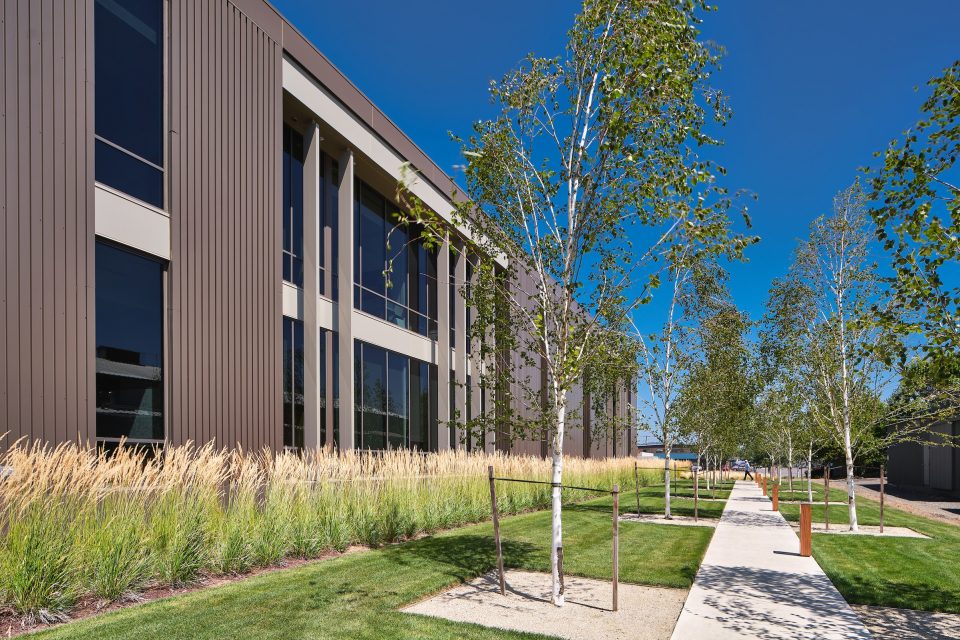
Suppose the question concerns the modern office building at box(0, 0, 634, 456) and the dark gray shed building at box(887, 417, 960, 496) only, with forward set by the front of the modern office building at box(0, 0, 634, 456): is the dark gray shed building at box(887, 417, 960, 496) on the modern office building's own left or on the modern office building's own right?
on the modern office building's own left

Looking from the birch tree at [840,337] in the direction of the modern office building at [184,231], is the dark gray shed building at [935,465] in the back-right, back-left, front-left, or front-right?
back-right

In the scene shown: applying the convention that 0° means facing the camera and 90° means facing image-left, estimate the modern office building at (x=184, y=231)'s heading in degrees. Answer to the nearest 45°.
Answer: approximately 315°
